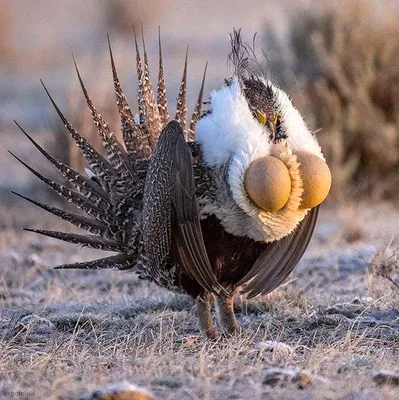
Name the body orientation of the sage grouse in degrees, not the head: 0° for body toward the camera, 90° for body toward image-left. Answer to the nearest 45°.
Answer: approximately 315°
